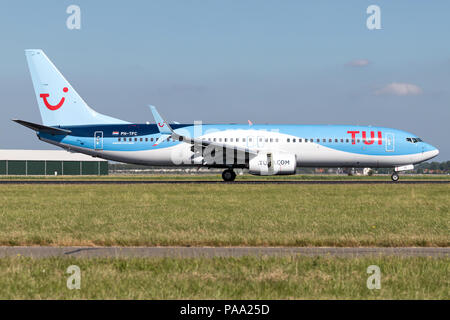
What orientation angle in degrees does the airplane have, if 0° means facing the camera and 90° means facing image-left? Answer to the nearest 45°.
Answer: approximately 270°
